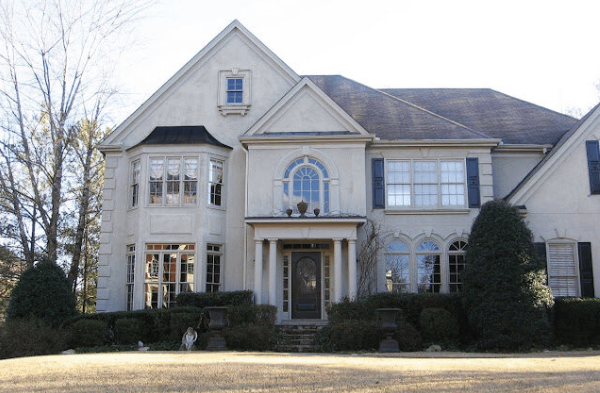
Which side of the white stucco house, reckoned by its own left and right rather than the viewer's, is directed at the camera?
front

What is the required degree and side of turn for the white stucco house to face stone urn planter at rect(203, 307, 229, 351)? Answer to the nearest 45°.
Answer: approximately 45° to its right

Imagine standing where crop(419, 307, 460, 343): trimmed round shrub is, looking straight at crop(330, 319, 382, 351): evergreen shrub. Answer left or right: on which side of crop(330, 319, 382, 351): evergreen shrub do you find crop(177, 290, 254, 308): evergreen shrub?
right

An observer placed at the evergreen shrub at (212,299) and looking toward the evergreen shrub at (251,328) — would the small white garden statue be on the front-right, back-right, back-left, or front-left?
front-right

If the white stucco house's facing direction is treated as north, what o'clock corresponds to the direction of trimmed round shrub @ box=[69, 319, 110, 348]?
The trimmed round shrub is roughly at 2 o'clock from the white stucco house.

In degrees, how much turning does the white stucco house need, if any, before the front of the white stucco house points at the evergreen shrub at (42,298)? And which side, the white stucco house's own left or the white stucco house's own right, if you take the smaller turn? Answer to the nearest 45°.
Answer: approximately 90° to the white stucco house's own right

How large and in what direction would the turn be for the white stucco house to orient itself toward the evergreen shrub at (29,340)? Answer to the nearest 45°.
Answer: approximately 45° to its right

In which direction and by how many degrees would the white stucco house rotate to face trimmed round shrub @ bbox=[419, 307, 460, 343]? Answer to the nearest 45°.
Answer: approximately 45° to its left
